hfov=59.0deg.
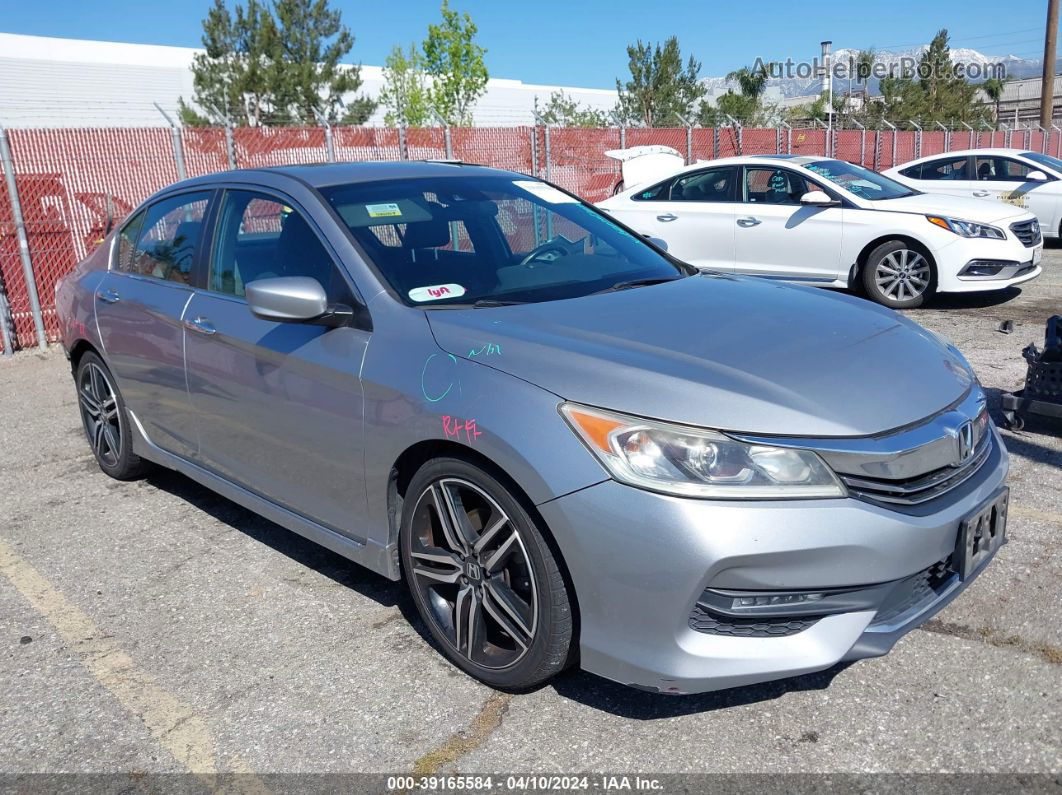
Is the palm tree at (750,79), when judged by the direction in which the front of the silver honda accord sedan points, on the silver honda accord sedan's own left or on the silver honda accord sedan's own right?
on the silver honda accord sedan's own left

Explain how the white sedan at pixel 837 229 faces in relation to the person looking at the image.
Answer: facing the viewer and to the right of the viewer

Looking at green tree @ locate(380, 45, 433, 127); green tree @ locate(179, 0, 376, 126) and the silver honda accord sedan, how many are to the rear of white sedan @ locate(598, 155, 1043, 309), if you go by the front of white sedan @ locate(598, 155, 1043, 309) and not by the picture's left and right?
2

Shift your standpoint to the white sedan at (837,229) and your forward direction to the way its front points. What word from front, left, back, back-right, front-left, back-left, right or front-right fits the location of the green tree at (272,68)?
back

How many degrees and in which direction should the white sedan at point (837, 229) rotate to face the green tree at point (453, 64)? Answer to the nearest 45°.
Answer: approximately 180°

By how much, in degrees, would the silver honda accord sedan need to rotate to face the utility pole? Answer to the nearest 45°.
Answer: approximately 90° to its left

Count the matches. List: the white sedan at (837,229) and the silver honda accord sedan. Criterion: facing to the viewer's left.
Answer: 0

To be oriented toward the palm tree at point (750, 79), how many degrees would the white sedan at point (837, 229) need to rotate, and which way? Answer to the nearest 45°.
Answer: approximately 135° to its left

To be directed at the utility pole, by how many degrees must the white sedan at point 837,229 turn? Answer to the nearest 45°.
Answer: approximately 135° to its left

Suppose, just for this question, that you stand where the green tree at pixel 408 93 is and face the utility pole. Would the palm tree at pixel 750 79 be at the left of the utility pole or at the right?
left

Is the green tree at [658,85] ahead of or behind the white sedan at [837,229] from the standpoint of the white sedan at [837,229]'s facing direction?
behind

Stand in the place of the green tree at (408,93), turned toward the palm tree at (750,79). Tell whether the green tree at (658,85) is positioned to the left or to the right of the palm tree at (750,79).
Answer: right
